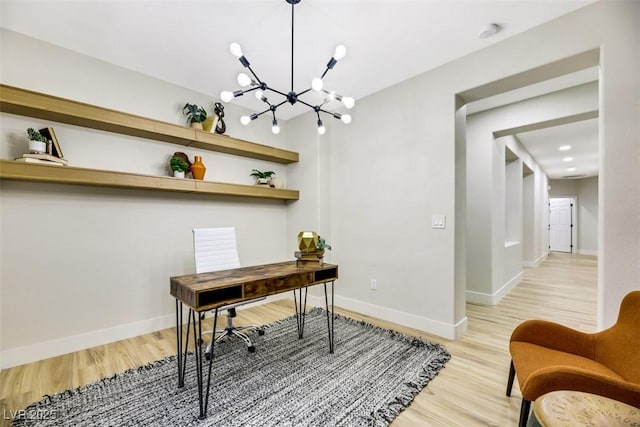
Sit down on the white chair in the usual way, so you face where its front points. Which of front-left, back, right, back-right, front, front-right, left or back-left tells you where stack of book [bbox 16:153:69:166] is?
back-right

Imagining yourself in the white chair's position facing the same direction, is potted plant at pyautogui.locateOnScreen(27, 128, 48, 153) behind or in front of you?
behind

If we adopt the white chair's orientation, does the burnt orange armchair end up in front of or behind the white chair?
in front

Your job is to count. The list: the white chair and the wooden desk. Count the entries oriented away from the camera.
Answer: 0

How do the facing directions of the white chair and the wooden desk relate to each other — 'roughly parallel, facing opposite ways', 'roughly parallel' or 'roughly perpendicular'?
roughly parallel

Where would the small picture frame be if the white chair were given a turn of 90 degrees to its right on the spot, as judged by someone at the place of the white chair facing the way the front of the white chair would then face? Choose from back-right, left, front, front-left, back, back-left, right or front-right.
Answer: front-right

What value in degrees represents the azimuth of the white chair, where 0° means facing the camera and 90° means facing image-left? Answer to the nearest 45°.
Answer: approximately 315°
